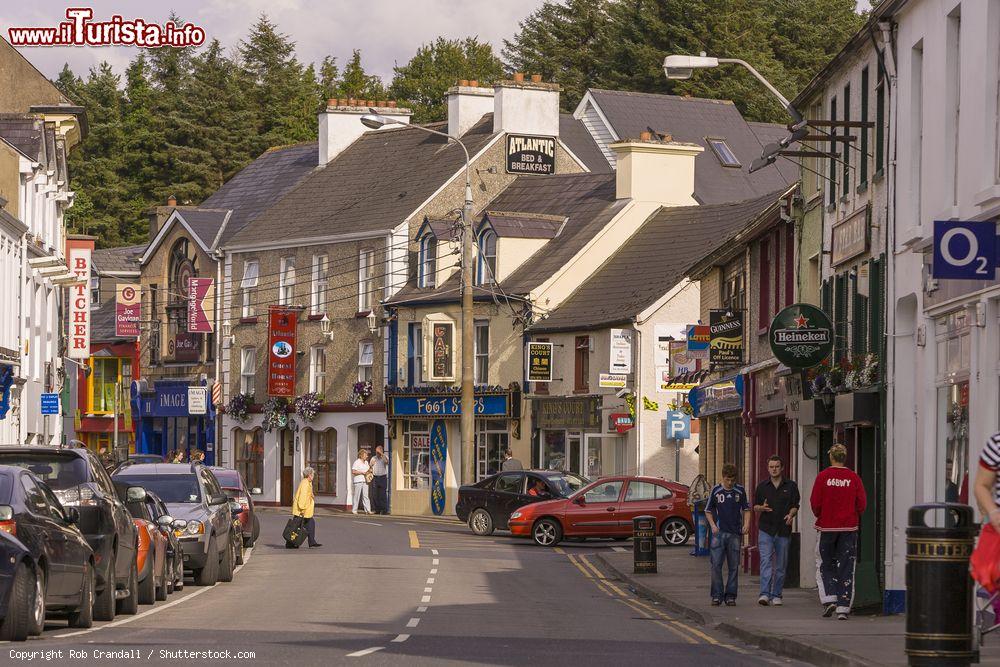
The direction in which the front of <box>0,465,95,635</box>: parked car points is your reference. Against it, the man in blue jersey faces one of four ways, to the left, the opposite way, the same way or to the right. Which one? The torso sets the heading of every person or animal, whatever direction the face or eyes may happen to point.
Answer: the opposite way

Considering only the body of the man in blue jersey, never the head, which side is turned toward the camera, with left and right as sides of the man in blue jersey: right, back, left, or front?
front

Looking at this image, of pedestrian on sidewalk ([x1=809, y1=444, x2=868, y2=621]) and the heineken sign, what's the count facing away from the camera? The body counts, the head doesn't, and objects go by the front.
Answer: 1

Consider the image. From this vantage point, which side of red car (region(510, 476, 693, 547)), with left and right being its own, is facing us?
left

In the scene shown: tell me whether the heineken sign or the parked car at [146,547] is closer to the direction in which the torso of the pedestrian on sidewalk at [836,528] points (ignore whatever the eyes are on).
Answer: the heineken sign

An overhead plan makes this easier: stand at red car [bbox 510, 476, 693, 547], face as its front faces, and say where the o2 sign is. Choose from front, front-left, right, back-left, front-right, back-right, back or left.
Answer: left

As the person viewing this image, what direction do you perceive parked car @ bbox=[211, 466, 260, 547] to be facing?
facing away from the viewer and to the right of the viewer

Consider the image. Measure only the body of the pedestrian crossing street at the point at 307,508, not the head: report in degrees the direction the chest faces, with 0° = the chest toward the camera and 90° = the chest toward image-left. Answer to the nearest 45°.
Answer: approximately 270°

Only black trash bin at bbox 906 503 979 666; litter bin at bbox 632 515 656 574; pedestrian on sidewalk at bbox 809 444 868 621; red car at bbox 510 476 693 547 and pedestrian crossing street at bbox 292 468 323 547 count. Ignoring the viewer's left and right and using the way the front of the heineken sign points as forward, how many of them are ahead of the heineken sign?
2

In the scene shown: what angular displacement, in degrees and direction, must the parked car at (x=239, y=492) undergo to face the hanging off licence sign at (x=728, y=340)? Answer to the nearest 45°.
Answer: approximately 45° to its right

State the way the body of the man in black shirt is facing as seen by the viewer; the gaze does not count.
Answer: toward the camera
